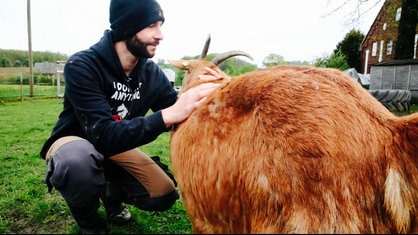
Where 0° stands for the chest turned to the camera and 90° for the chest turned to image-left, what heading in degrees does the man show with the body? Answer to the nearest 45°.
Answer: approximately 315°

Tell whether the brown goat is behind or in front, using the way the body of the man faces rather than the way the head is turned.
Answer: in front

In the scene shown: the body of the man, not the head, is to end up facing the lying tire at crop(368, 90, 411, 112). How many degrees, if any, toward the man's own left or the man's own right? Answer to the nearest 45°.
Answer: approximately 90° to the man's own left

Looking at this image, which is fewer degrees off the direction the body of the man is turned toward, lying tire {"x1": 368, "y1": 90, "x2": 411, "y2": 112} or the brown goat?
the brown goat

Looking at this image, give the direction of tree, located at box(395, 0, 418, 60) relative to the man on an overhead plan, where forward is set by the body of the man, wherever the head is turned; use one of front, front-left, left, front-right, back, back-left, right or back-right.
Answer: left

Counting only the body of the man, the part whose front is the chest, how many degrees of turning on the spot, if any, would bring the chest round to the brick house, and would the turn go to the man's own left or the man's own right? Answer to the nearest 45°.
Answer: approximately 90° to the man's own left

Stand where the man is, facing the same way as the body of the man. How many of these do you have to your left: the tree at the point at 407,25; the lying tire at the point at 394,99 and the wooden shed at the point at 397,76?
3

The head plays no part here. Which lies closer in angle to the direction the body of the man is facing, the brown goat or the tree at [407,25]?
the brown goat

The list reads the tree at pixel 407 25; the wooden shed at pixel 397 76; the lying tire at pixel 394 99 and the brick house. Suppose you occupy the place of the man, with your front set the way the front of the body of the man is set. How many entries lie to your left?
4

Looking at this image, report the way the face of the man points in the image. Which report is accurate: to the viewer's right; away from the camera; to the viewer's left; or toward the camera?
to the viewer's right

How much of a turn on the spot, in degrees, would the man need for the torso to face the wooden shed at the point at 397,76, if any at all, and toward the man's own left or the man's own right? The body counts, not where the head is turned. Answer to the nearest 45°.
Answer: approximately 90° to the man's own left
